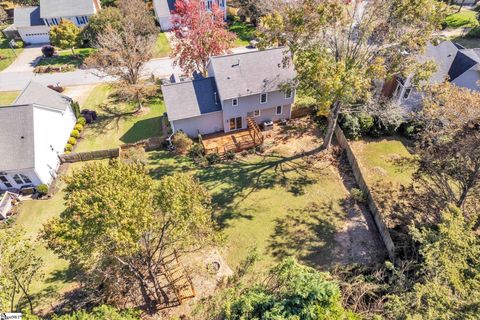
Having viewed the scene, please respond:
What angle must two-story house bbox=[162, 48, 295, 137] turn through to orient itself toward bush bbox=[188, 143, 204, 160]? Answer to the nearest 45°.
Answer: approximately 135° to its left

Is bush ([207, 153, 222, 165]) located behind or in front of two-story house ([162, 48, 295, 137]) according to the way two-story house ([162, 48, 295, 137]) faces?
behind

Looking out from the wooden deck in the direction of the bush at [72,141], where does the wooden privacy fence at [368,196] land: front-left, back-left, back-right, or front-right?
back-left

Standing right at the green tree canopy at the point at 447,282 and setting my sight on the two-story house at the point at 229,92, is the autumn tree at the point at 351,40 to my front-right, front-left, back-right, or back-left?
front-right

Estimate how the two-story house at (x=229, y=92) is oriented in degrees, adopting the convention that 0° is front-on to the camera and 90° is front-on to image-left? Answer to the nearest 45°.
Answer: approximately 180°

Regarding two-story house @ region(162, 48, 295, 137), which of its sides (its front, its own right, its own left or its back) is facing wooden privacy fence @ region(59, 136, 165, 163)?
left

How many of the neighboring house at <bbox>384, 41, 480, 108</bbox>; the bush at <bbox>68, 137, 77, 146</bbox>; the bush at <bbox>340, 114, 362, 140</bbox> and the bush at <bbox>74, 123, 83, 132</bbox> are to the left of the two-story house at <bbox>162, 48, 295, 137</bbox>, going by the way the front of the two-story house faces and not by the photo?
2

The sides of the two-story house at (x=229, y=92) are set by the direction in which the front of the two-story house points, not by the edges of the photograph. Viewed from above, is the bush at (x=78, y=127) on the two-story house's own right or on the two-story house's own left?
on the two-story house's own left

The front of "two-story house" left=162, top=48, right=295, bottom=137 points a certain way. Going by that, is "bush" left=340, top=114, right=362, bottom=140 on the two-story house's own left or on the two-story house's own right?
on the two-story house's own right

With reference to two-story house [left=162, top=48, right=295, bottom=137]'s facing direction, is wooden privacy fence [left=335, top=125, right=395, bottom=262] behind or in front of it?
behind

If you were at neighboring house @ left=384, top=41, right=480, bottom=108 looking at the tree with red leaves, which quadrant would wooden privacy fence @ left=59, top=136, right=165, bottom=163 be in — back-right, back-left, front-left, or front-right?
front-left

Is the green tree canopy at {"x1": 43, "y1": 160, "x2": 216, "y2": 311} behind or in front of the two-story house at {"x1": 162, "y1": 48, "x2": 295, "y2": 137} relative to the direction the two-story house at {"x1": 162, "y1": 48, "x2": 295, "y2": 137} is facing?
behind

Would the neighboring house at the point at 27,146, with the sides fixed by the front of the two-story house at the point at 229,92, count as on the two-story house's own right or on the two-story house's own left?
on the two-story house's own left

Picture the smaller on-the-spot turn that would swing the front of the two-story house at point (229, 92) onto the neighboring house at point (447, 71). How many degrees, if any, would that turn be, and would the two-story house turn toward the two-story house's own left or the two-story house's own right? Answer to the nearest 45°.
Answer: approximately 90° to the two-story house's own right

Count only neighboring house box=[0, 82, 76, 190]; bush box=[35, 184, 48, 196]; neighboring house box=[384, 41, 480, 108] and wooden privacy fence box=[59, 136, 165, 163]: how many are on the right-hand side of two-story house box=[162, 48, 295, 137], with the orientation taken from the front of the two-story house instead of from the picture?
1

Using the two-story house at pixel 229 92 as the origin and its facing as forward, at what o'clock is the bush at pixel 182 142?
The bush is roughly at 8 o'clock from the two-story house.

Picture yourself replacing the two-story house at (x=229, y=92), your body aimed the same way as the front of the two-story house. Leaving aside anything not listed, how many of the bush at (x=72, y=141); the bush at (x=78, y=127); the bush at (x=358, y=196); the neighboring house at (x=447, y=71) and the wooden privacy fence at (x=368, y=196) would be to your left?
2
